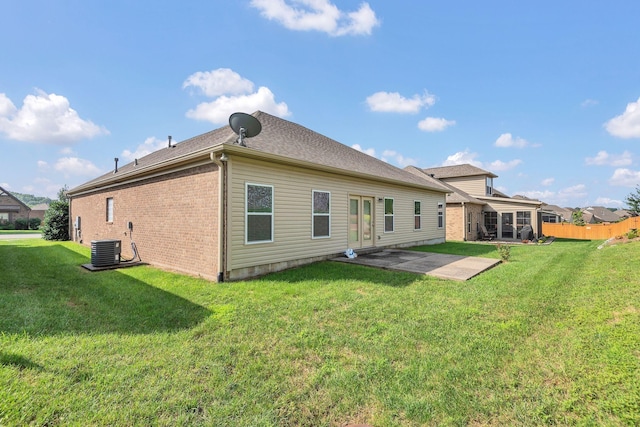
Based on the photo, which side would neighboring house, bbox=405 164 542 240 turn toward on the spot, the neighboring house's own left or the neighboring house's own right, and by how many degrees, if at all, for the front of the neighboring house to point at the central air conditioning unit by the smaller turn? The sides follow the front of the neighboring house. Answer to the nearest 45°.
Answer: approximately 90° to the neighboring house's own left

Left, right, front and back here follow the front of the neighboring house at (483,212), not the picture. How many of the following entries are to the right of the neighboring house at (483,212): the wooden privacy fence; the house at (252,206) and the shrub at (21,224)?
1

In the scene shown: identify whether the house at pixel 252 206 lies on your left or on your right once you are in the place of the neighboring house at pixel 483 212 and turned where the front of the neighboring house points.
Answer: on your left

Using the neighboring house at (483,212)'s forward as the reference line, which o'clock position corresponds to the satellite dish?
The satellite dish is roughly at 8 o'clock from the neighboring house.

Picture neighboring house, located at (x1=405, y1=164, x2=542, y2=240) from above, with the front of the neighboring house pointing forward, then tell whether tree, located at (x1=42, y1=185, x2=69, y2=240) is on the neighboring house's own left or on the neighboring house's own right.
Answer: on the neighboring house's own left

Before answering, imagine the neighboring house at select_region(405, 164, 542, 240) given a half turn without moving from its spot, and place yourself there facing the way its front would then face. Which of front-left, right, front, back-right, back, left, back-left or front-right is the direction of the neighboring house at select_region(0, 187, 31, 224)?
back-right

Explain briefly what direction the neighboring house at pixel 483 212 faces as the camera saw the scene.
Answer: facing away from the viewer and to the left of the viewer

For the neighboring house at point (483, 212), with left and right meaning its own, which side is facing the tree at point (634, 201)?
right

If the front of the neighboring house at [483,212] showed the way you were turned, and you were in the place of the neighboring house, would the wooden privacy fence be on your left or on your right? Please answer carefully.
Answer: on your right

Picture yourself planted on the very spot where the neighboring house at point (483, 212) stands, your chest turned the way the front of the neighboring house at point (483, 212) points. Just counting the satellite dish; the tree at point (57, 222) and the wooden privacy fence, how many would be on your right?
1
